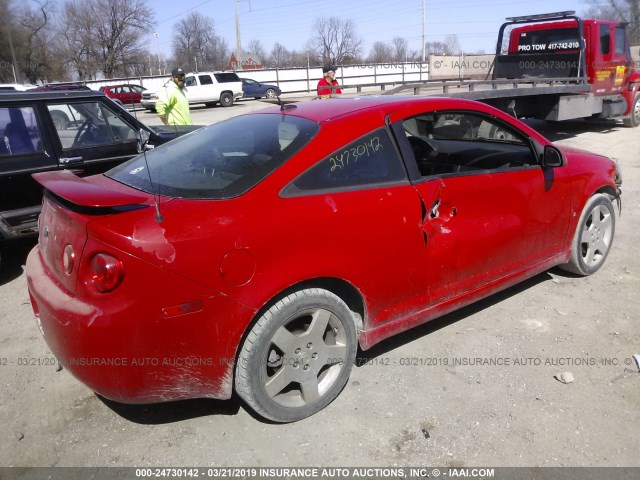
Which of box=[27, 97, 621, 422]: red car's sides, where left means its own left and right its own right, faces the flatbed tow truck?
front

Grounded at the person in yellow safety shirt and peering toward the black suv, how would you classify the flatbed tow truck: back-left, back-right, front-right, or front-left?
back-left

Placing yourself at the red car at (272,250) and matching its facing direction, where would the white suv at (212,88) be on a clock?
The white suv is roughly at 10 o'clock from the red car.

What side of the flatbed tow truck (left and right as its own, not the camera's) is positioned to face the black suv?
back

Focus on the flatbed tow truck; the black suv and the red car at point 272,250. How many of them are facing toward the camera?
0

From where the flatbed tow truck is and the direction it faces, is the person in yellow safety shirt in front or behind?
behind

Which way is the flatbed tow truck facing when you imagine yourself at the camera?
facing away from the viewer and to the right of the viewer

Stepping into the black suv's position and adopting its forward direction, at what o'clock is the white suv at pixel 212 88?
The white suv is roughly at 11 o'clock from the black suv.

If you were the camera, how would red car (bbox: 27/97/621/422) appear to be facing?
facing away from the viewer and to the right of the viewer

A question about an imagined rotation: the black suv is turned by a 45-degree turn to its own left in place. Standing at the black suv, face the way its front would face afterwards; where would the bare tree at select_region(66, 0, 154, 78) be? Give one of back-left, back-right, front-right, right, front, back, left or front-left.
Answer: front

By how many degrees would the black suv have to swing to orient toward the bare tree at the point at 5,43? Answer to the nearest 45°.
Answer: approximately 45° to its left

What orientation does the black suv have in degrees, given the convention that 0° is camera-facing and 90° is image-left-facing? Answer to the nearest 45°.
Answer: approximately 225°
